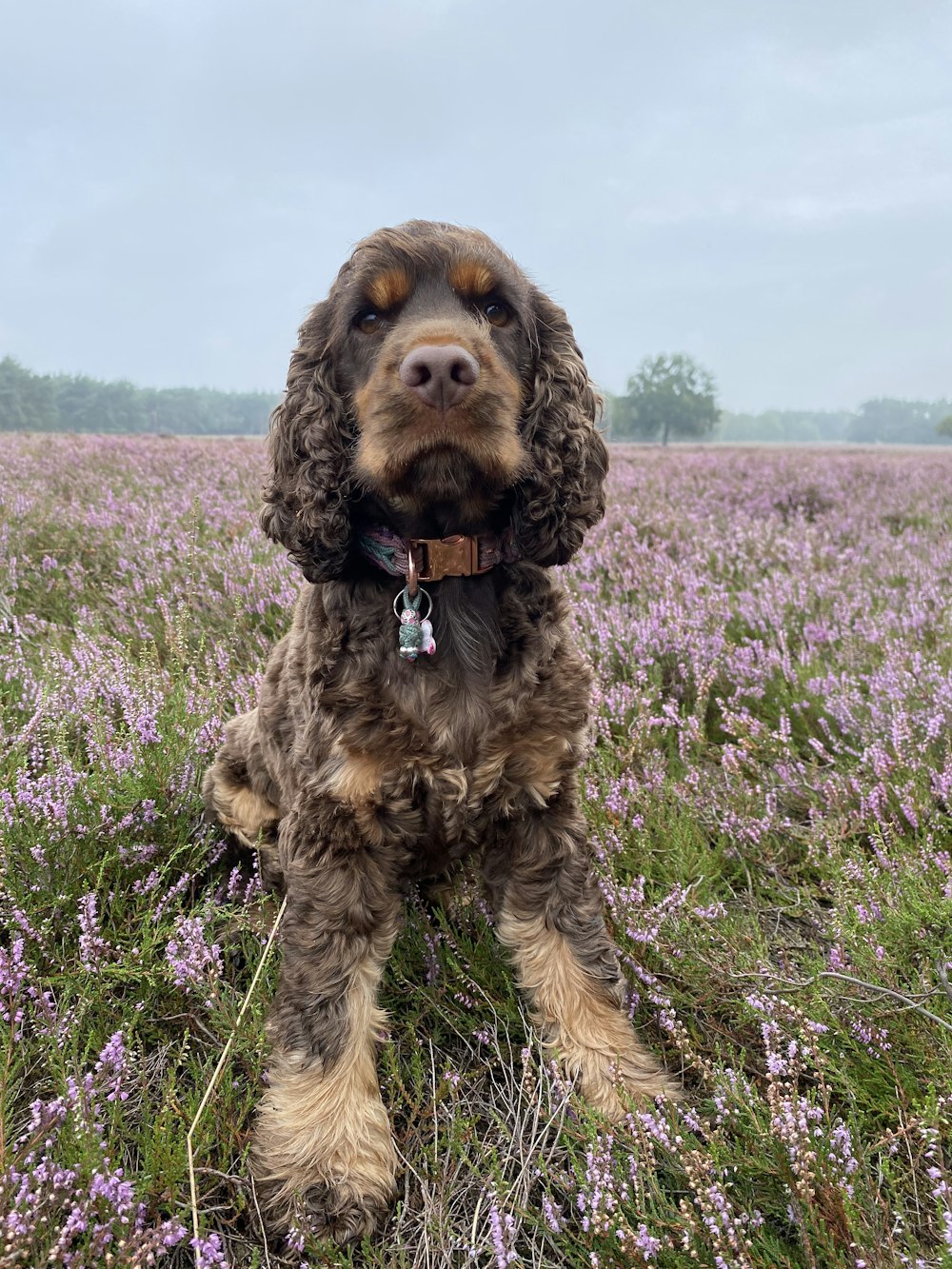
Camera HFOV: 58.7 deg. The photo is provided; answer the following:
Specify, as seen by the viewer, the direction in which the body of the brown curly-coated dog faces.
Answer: toward the camera
